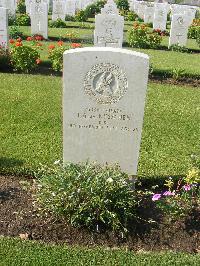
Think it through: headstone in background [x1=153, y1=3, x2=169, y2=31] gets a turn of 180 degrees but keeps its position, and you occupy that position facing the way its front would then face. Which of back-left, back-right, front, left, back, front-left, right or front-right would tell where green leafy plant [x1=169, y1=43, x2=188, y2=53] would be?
back

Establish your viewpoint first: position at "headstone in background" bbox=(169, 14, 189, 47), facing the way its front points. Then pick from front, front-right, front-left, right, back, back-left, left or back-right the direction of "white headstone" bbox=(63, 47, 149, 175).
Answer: front

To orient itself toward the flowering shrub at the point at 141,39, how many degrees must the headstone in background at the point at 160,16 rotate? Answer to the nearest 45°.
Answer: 0° — it already faces it

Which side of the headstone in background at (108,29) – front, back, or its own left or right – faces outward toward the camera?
front

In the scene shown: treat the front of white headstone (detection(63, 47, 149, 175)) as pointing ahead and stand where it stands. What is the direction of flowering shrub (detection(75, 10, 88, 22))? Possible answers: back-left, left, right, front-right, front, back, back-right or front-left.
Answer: back

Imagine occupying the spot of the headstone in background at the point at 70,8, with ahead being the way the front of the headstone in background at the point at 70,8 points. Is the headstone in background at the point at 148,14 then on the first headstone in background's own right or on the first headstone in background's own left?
on the first headstone in background's own left

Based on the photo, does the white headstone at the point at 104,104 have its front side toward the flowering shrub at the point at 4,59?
no

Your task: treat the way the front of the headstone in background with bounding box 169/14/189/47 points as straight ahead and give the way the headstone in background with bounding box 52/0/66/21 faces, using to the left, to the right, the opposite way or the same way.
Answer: the same way

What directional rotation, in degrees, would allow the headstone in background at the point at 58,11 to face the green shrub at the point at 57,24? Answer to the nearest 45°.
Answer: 0° — it already faces it

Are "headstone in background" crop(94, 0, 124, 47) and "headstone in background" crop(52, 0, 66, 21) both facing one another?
no

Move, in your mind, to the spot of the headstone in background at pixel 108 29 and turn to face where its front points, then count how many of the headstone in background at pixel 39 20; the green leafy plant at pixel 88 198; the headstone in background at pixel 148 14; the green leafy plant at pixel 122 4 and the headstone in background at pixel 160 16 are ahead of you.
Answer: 1

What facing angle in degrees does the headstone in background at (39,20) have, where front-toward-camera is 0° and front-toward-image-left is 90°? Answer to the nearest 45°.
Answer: approximately 0°

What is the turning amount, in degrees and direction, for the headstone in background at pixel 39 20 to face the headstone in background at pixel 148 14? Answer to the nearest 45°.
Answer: approximately 135° to its left

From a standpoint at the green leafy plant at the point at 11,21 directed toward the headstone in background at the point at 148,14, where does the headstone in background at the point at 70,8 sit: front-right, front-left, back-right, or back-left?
front-left

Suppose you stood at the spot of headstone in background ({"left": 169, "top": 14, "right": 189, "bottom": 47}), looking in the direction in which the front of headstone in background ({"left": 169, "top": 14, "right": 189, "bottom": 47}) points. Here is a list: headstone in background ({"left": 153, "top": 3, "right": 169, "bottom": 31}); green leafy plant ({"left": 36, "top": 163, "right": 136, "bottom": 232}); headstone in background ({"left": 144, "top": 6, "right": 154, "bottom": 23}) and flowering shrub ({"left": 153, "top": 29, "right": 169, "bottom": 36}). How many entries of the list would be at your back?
3

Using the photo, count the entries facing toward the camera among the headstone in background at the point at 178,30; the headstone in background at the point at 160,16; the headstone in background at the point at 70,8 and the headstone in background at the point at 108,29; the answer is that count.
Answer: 4

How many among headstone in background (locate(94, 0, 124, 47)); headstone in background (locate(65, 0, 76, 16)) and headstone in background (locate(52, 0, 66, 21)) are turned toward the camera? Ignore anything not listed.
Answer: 3

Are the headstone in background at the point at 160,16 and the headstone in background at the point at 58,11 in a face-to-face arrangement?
no

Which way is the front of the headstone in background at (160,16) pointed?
toward the camera

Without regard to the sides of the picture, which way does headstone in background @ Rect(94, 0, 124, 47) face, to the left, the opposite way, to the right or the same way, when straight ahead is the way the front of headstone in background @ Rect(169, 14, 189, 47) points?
the same way

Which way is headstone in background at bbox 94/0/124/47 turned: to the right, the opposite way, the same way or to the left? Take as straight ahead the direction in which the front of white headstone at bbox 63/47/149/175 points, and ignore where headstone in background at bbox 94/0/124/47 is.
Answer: the same way

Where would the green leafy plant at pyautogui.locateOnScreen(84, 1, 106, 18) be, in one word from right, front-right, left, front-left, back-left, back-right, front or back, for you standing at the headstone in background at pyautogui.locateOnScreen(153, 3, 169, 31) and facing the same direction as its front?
back-right

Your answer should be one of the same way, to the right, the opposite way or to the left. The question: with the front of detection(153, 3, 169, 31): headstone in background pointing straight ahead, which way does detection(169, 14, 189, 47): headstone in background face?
the same way

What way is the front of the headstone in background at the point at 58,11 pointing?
toward the camera
